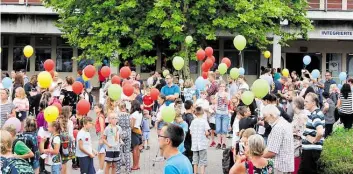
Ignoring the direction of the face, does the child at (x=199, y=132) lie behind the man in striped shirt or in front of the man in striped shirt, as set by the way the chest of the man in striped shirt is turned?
in front

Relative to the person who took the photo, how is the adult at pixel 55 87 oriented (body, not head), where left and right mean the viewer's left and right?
facing the viewer and to the right of the viewer

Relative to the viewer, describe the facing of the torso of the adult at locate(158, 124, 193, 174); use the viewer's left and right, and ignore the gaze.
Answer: facing to the left of the viewer

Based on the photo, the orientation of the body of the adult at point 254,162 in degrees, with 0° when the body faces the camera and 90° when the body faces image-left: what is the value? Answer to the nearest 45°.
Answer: approximately 135°

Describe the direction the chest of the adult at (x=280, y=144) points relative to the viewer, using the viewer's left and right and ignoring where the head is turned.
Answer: facing to the left of the viewer
